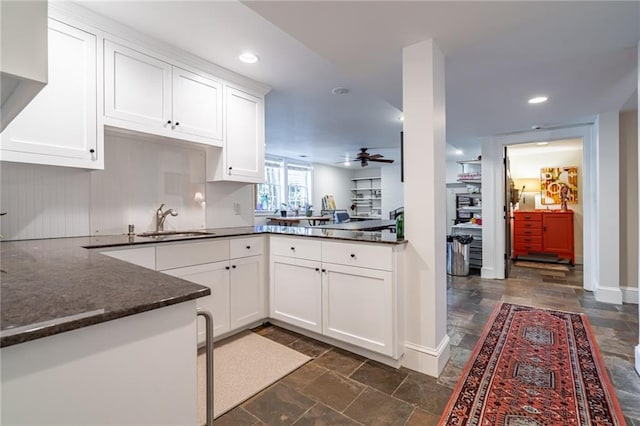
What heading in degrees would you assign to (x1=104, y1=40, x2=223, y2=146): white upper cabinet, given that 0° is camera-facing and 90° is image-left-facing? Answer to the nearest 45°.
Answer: approximately 315°

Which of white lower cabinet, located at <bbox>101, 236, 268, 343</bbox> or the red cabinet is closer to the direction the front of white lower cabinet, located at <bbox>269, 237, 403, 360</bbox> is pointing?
the white lower cabinet

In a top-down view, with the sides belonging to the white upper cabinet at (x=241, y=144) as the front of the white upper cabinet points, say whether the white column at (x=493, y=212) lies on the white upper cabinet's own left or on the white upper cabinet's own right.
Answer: on the white upper cabinet's own left

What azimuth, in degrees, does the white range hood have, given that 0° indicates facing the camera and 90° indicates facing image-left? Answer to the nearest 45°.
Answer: approximately 315°

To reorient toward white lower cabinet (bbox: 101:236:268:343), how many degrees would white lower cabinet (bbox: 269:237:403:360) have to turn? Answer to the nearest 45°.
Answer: approximately 45° to its right

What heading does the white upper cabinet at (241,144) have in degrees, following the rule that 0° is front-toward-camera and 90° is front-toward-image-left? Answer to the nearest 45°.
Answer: approximately 315°

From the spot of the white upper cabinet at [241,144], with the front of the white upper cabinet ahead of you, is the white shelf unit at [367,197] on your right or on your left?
on your left

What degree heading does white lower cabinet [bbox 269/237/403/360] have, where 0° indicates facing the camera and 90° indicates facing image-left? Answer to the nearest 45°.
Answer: approximately 45°

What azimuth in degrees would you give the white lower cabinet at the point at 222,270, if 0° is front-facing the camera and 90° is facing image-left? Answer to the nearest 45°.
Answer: approximately 315°
